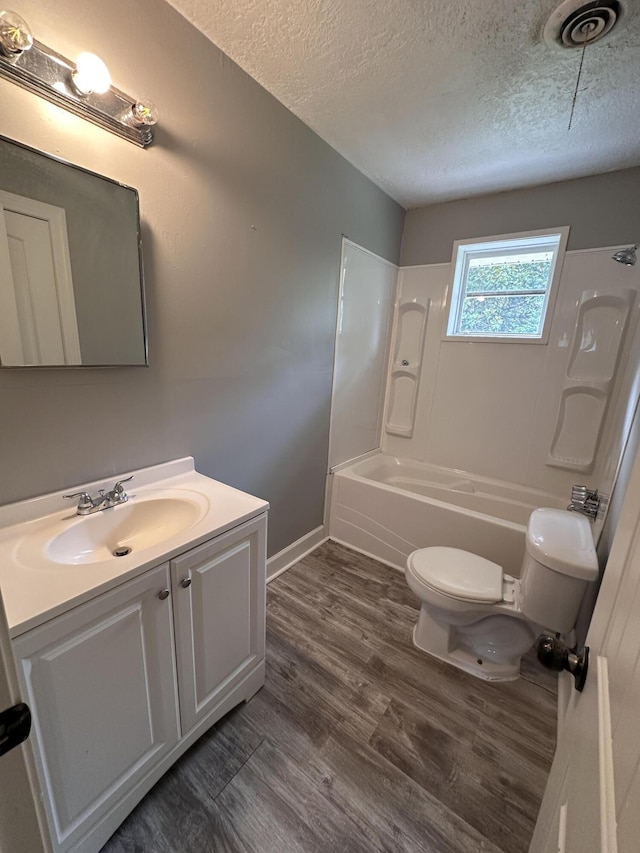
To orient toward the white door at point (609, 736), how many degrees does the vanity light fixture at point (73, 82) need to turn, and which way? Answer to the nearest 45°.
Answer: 0° — it already faces it

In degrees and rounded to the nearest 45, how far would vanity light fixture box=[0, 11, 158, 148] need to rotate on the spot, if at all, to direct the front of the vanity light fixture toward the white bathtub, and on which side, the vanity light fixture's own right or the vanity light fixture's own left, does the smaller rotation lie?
approximately 45° to the vanity light fixture's own left

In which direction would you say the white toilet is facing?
to the viewer's left

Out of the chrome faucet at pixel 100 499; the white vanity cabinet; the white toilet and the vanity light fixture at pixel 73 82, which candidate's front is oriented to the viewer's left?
the white toilet

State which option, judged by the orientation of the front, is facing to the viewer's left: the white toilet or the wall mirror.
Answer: the white toilet

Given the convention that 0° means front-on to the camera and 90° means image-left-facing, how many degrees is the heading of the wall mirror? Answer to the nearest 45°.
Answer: approximately 315°

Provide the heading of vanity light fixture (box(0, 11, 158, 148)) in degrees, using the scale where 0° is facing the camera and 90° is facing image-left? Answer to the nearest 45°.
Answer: approximately 315°
